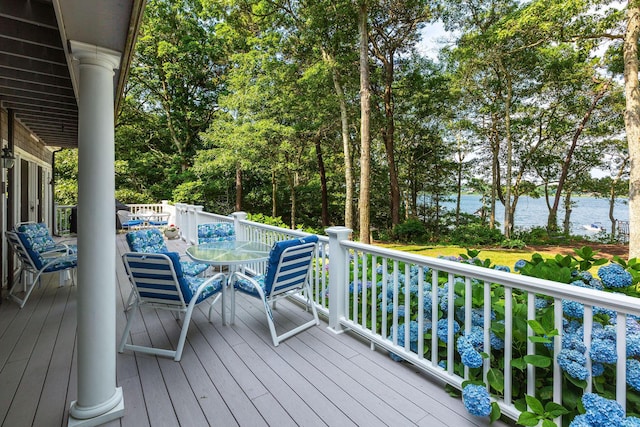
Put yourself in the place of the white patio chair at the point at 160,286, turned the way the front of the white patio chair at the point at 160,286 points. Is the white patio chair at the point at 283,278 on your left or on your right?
on your right

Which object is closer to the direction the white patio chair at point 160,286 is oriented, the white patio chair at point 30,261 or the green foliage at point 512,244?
the green foliage

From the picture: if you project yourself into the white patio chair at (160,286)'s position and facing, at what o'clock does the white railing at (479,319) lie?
The white railing is roughly at 3 o'clock from the white patio chair.

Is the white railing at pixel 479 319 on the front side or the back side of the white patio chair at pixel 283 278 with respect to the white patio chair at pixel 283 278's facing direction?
on the back side

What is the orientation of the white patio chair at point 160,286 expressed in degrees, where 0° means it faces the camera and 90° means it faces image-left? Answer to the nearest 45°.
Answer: approximately 225°

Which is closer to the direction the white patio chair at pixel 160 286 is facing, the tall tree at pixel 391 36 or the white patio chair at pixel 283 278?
the tall tree

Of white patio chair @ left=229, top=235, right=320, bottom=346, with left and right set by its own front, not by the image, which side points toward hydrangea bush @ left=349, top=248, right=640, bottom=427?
back

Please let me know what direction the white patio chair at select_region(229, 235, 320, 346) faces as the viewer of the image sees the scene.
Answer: facing away from the viewer and to the left of the viewer

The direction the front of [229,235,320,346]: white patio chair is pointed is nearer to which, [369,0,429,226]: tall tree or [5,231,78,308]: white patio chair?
the white patio chair

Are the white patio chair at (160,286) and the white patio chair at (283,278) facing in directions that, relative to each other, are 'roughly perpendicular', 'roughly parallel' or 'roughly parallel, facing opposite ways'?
roughly perpendicular

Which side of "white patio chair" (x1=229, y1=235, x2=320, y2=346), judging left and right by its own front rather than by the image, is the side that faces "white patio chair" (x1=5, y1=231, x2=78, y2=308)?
front

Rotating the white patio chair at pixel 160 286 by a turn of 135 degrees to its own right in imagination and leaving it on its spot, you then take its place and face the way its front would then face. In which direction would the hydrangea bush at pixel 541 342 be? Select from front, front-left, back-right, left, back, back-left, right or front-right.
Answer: front-left

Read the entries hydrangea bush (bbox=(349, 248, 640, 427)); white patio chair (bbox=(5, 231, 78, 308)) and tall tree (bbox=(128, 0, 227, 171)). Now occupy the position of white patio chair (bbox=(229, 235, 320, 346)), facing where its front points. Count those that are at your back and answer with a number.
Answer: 1

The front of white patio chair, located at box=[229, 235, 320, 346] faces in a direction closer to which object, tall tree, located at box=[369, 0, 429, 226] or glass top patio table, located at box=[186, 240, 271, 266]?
the glass top patio table

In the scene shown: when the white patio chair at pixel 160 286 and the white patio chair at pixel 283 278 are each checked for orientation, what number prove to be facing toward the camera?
0

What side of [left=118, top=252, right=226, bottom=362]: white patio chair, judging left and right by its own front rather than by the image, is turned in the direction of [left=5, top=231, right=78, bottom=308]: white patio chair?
left

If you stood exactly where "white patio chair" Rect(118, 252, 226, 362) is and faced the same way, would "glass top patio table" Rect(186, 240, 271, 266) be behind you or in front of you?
in front
